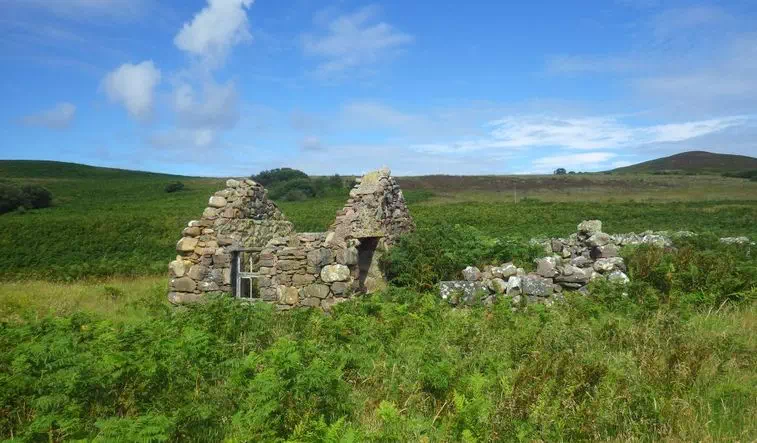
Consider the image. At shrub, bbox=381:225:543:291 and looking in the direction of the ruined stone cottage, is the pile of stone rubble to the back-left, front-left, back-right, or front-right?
back-left

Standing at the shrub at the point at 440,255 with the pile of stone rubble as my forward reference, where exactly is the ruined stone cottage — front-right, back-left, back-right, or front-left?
back-right

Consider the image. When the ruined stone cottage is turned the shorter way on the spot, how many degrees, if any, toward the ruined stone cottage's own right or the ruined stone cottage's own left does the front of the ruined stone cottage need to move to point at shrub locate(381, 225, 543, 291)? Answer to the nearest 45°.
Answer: approximately 90° to the ruined stone cottage's own left

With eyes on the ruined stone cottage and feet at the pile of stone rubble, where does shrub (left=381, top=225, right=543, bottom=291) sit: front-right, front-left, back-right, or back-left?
front-right

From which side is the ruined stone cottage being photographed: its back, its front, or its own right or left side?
front

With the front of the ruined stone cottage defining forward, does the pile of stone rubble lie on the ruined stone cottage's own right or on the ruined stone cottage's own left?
on the ruined stone cottage's own left
